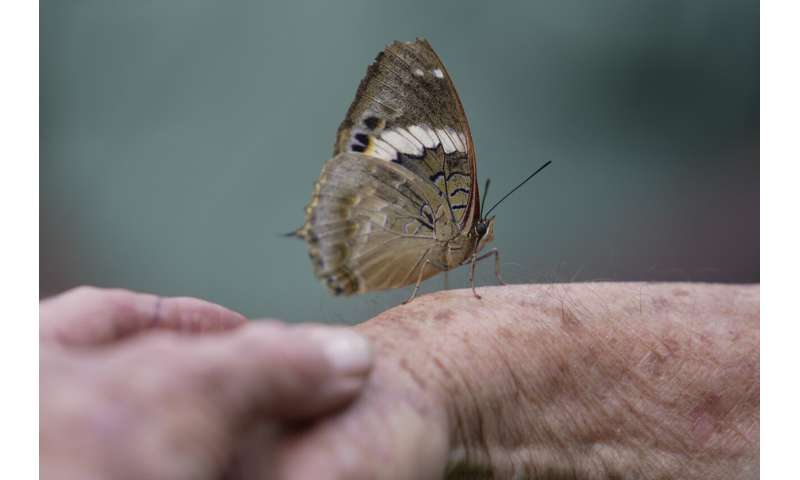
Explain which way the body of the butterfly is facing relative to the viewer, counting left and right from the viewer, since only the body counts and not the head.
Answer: facing to the right of the viewer

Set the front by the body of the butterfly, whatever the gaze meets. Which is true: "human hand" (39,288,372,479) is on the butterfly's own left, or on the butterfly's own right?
on the butterfly's own right
